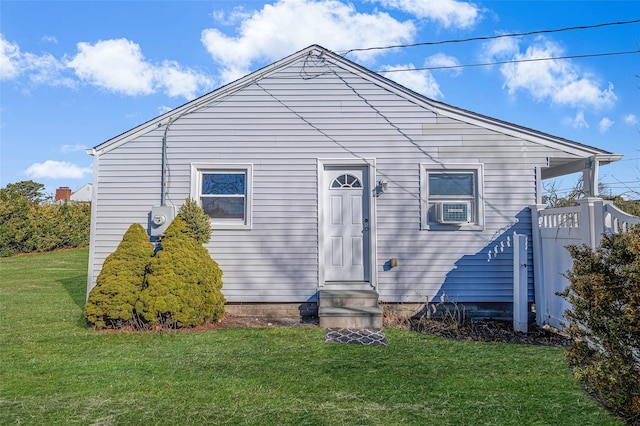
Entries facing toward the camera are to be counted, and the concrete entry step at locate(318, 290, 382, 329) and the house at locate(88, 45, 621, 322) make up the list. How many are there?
2

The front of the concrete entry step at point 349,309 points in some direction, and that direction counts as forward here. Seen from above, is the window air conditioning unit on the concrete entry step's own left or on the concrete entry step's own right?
on the concrete entry step's own left

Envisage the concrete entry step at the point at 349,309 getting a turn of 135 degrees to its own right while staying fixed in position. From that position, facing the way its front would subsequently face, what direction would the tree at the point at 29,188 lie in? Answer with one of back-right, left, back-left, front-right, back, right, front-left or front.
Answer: front

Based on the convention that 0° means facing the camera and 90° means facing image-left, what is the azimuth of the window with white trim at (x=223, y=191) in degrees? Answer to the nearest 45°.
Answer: approximately 0°

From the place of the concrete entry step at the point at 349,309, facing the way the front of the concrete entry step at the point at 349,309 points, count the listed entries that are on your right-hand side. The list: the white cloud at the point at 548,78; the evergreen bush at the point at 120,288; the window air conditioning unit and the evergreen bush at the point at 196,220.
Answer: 2

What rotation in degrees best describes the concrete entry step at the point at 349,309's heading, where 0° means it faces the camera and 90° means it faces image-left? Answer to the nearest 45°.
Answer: approximately 0°

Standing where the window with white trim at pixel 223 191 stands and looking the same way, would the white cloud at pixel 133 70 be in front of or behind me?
behind
